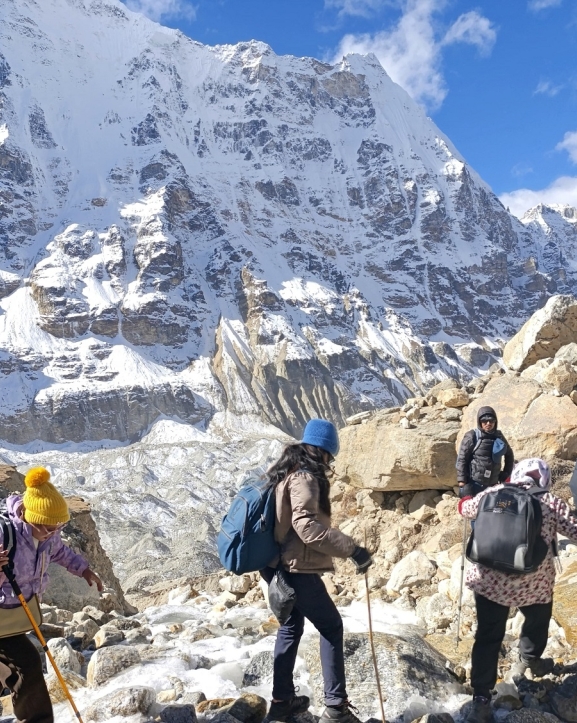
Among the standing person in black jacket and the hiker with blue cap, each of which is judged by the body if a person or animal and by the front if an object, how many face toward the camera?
1

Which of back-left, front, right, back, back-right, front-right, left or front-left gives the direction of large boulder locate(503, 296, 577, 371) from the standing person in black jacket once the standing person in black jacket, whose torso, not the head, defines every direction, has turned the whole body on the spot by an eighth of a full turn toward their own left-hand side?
back-left

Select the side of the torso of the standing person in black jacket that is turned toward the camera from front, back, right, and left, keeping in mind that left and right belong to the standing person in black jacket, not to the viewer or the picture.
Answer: front

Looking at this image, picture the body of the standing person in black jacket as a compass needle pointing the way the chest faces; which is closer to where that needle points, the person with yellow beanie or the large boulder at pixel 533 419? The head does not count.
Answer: the person with yellow beanie

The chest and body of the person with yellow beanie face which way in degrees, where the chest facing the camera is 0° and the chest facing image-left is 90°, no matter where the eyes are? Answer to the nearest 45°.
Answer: approximately 315°

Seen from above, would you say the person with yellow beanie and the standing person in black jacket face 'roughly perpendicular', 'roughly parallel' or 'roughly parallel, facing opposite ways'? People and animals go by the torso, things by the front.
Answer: roughly perpendicular

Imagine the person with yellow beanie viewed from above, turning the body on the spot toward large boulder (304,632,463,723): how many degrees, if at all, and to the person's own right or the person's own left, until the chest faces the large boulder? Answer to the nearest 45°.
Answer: approximately 45° to the person's own left

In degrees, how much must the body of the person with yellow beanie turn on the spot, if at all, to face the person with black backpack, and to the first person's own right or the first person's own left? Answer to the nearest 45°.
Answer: approximately 45° to the first person's own left

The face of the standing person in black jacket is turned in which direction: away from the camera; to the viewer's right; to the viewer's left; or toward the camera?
toward the camera
